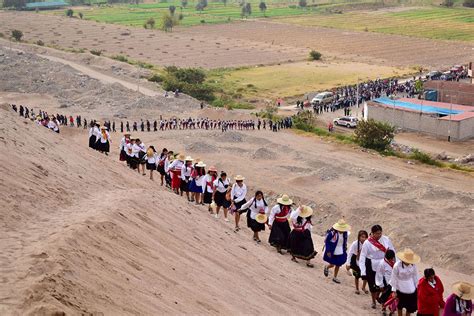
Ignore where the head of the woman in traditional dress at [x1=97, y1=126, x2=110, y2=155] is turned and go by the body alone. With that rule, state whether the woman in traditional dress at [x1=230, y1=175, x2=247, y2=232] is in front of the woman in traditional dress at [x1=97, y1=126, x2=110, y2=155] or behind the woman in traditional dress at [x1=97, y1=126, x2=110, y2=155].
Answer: in front

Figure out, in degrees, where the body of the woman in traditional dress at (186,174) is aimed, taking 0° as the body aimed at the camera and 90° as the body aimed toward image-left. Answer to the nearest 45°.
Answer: approximately 315°

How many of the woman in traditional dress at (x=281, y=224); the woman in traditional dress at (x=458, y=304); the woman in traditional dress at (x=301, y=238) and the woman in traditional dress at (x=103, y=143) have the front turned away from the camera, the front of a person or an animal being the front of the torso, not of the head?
0

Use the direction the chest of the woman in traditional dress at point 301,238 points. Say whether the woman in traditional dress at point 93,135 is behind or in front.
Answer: behind

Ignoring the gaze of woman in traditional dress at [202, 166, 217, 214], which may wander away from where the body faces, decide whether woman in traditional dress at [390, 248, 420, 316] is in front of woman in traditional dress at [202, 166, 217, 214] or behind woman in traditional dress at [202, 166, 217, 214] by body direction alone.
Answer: in front

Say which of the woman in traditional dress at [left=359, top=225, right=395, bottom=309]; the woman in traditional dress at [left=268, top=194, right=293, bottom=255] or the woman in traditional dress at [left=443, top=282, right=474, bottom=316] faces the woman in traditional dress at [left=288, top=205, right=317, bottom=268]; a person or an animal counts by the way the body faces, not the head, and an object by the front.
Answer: the woman in traditional dress at [left=268, top=194, right=293, bottom=255]

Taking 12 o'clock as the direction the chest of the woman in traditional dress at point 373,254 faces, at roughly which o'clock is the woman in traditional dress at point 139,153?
the woman in traditional dress at point 139,153 is roughly at 6 o'clock from the woman in traditional dress at point 373,254.

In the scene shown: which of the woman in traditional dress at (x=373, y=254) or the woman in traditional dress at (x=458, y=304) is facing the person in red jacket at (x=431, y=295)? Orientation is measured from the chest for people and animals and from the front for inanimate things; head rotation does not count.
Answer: the woman in traditional dress at (x=373, y=254)

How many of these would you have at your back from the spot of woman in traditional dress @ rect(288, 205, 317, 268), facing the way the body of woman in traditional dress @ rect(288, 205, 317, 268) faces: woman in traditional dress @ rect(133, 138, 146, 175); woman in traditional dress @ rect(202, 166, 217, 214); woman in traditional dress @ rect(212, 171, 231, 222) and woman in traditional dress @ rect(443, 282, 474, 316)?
3

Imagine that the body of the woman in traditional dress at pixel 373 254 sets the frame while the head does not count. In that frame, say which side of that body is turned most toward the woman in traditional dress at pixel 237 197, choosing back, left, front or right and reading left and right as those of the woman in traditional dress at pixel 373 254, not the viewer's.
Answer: back

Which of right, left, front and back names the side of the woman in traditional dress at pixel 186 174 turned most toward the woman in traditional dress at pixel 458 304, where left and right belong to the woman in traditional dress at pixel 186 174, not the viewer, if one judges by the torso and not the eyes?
front

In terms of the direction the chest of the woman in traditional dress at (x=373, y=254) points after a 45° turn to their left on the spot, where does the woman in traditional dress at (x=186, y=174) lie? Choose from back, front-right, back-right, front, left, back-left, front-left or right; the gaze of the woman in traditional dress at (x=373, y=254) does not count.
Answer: back-left

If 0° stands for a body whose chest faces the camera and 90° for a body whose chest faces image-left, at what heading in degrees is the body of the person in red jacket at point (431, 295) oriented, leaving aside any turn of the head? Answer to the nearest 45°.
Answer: approximately 315°

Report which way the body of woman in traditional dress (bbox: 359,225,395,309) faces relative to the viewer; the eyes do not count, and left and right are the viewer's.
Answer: facing the viewer and to the right of the viewer

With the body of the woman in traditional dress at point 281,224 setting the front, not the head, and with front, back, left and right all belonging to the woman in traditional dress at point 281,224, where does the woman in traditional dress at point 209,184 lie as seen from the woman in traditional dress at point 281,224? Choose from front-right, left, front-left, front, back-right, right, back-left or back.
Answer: back

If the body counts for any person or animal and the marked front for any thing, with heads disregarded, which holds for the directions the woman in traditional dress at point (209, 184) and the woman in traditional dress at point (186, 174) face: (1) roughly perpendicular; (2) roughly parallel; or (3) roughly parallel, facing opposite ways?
roughly parallel

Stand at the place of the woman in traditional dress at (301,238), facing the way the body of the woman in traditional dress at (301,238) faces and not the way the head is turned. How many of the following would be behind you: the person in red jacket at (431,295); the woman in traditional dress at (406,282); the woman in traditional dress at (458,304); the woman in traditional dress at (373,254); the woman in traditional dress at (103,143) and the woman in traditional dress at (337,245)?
1

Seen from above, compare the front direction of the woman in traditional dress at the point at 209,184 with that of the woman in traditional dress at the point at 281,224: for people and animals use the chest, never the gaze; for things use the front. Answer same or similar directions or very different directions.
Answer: same or similar directions

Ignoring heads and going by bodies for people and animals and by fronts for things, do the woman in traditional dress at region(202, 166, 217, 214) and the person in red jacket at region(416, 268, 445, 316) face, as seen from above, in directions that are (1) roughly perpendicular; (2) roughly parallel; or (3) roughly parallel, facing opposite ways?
roughly parallel

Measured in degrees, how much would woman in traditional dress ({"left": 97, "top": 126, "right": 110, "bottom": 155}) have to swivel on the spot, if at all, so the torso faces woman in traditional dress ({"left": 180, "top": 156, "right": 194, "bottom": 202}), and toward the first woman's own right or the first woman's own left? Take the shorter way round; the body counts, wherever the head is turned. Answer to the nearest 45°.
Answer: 0° — they already face them
